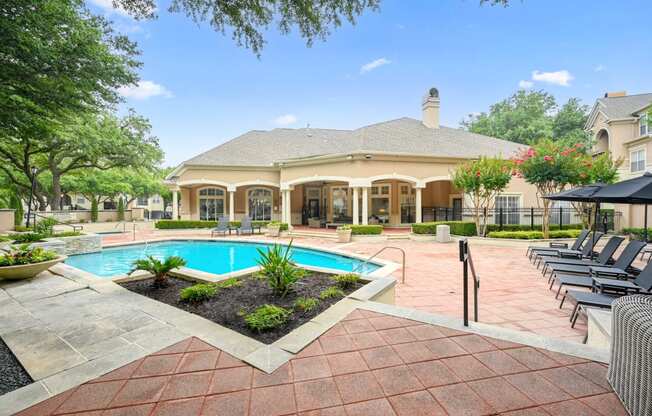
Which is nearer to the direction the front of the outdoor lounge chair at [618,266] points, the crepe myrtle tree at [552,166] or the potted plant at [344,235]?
the potted plant

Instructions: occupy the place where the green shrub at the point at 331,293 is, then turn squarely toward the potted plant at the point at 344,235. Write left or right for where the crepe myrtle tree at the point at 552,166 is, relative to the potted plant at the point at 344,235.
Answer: right

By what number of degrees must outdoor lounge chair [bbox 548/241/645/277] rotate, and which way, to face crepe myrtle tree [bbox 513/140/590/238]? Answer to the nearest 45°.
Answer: approximately 90° to its right

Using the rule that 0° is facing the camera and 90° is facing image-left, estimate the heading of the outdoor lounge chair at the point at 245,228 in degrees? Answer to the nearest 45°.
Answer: approximately 0°

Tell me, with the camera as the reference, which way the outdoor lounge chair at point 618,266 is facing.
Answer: facing to the left of the viewer

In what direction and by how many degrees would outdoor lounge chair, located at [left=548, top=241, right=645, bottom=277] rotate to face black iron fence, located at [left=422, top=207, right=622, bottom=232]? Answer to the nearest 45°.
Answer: approximately 90° to its right

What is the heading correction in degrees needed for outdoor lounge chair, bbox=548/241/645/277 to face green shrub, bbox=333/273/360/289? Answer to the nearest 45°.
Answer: approximately 45° to its left

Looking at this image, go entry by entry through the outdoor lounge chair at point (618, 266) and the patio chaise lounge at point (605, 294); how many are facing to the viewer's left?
2

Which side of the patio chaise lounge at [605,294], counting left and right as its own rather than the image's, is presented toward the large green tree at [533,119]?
right

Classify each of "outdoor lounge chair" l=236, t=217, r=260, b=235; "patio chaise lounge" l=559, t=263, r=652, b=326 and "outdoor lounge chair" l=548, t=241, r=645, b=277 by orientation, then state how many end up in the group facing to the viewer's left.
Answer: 2

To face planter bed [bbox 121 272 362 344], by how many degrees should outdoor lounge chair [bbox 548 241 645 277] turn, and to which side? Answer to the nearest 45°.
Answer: approximately 45° to its left

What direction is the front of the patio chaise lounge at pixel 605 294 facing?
to the viewer's left

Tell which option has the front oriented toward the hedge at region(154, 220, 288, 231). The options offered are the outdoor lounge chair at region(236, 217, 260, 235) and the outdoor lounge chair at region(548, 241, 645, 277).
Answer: the outdoor lounge chair at region(548, 241, 645, 277)
